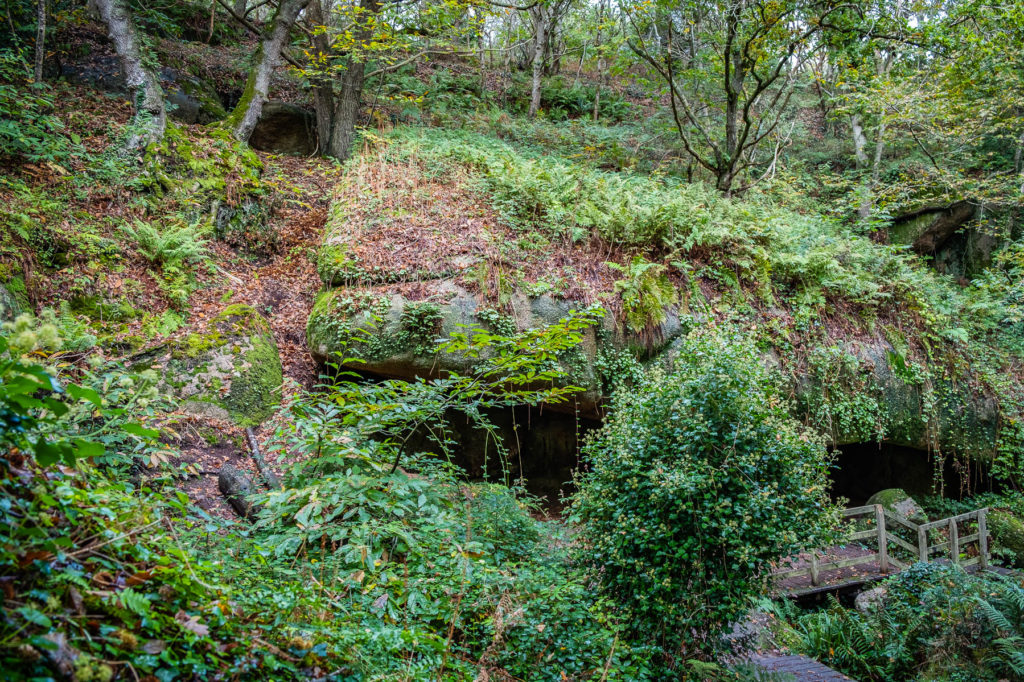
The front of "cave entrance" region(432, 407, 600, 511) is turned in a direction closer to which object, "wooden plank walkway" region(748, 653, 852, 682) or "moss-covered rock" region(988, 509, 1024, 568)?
the wooden plank walkway

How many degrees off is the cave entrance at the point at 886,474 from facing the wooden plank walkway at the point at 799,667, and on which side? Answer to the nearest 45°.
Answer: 0° — it already faces it

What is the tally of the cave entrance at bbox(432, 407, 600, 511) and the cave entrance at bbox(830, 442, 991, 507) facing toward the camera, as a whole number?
2

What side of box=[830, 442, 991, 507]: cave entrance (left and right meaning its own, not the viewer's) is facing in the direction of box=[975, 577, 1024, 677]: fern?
front

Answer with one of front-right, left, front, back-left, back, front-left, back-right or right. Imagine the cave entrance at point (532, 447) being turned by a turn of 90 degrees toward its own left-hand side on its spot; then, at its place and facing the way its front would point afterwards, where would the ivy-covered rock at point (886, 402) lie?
front

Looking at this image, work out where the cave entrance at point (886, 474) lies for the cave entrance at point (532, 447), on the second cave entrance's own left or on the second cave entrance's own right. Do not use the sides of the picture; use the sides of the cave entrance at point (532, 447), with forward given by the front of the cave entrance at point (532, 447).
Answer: on the second cave entrance's own left

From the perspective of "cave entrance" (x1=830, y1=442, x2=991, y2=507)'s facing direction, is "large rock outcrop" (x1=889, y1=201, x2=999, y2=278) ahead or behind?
behind

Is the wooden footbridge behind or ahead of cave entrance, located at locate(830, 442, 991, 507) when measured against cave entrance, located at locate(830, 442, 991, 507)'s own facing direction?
ahead
